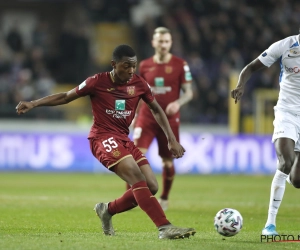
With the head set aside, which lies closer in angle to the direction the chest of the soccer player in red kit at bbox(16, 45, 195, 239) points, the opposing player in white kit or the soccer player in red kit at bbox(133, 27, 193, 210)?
the opposing player in white kit

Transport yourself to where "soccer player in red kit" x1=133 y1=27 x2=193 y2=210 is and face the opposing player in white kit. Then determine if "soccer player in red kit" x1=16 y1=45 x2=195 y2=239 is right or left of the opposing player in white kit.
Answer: right

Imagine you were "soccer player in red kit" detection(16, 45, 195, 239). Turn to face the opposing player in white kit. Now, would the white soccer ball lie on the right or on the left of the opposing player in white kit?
right

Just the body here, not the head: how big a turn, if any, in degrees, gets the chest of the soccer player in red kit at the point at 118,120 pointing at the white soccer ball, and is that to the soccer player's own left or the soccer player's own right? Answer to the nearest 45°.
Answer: approximately 45° to the soccer player's own left

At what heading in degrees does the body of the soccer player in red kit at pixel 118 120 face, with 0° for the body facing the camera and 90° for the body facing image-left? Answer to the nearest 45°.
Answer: approximately 315°

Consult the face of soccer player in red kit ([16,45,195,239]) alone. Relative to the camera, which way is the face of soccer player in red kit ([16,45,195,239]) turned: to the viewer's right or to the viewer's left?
to the viewer's right

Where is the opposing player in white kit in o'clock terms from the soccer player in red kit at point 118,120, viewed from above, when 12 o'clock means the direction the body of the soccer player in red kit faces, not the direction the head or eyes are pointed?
The opposing player in white kit is roughly at 10 o'clock from the soccer player in red kit.

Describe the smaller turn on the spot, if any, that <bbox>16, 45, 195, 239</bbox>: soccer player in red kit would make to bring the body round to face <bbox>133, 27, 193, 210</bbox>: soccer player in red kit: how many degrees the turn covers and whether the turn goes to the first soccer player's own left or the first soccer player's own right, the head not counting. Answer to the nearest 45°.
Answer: approximately 135° to the first soccer player's own left

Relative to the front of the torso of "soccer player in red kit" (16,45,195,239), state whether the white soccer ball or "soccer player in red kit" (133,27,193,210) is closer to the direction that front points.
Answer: the white soccer ball
